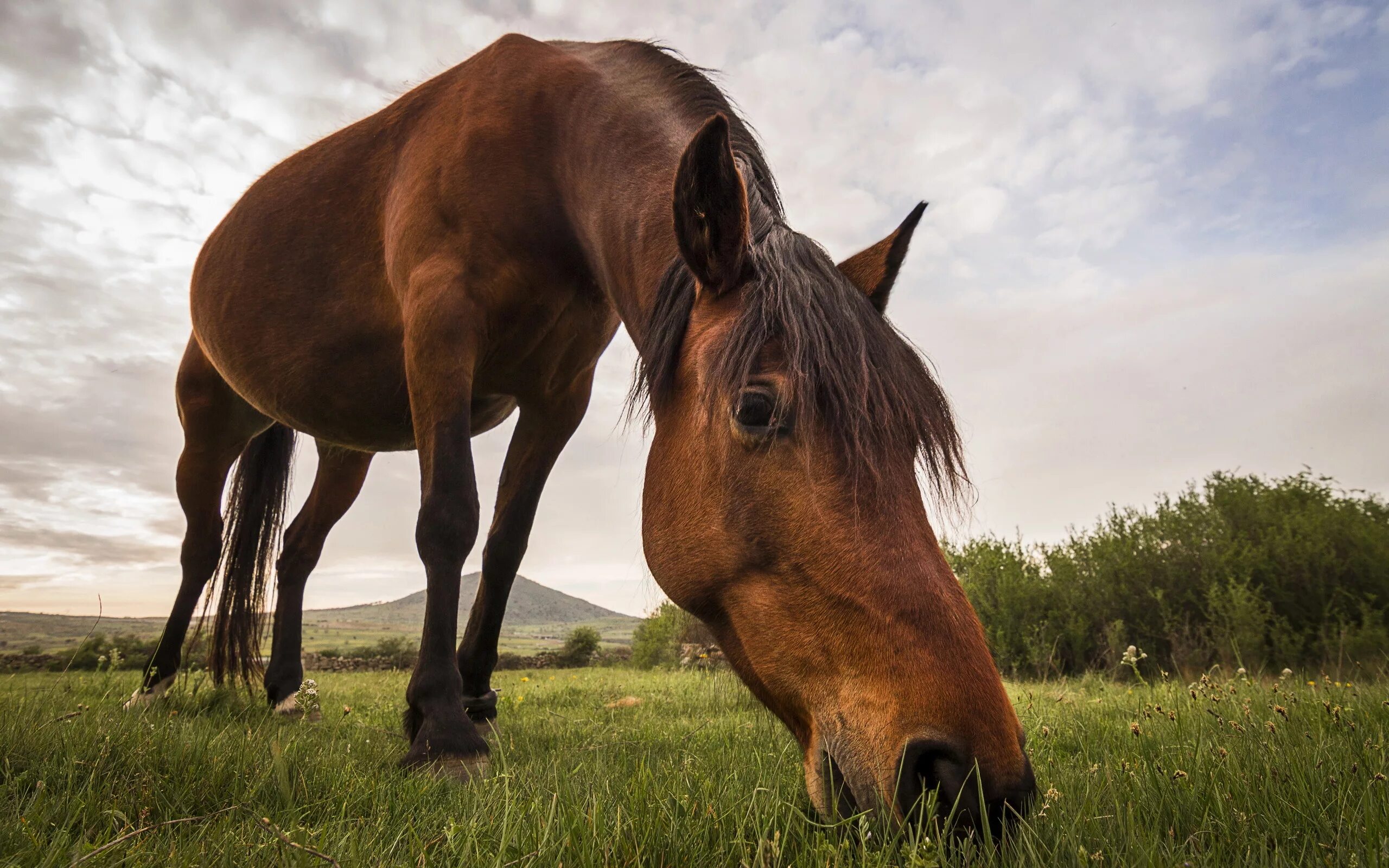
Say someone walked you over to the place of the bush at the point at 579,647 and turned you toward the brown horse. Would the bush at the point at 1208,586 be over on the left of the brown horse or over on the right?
left

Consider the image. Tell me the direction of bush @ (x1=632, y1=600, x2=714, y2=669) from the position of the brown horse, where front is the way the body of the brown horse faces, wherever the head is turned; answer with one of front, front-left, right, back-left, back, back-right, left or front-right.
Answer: back-left

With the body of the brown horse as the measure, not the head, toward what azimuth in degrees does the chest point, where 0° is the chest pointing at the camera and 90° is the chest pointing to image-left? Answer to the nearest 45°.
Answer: approximately 315°

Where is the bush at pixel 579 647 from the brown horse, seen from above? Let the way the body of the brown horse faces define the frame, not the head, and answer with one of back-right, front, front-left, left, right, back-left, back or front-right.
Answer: back-left

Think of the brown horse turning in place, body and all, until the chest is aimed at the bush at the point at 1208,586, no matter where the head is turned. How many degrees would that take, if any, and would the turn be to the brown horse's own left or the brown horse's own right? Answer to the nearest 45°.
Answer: approximately 90° to the brown horse's own left

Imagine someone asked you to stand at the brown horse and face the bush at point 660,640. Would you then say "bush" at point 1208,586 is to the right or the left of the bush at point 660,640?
right
